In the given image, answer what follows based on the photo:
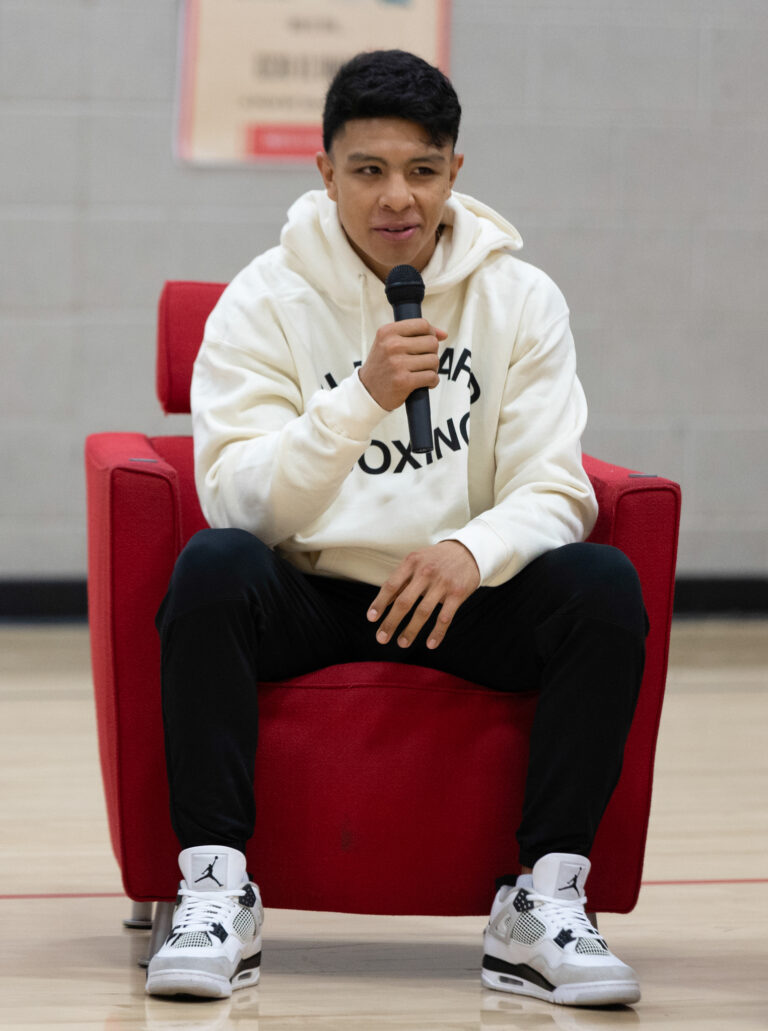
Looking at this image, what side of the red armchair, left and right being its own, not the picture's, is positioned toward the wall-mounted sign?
back

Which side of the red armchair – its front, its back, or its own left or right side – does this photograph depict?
front

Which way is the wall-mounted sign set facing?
toward the camera

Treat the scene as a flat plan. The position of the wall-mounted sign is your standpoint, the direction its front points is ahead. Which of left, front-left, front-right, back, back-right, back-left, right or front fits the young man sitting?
front

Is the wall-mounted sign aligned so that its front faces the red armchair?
yes

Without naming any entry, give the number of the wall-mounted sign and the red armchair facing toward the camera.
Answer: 2

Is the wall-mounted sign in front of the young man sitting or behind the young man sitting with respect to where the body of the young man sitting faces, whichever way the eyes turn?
behind

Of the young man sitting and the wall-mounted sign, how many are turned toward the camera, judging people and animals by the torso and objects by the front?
2
